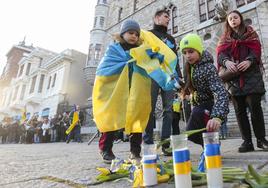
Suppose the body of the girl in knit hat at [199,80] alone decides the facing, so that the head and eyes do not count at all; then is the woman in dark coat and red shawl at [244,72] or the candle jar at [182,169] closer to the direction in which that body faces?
the candle jar

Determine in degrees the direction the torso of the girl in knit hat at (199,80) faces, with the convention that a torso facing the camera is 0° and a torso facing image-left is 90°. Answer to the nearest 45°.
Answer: approximately 45°

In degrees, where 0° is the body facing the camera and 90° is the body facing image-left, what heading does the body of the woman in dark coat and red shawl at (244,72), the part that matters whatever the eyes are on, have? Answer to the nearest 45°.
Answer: approximately 0°

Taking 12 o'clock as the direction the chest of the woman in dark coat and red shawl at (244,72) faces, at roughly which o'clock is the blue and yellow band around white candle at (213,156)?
The blue and yellow band around white candle is roughly at 12 o'clock from the woman in dark coat and red shawl.

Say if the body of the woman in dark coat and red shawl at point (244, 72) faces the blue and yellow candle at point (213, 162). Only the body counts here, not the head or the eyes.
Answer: yes

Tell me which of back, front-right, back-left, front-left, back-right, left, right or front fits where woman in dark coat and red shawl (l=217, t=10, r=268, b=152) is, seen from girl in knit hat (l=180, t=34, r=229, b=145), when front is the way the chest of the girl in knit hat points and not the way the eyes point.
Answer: back

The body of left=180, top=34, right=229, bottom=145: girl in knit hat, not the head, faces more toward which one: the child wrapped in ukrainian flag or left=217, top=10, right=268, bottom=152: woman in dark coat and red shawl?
the child wrapped in ukrainian flag
